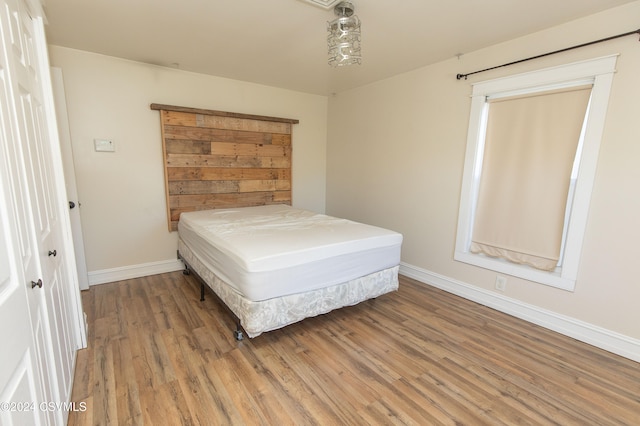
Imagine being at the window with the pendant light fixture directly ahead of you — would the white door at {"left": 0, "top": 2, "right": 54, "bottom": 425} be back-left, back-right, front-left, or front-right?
front-left

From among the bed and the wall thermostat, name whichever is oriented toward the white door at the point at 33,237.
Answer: the wall thermostat

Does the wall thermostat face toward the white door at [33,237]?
yes

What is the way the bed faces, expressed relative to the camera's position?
facing the viewer and to the right of the viewer

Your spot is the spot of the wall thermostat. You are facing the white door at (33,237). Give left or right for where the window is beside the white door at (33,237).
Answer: left

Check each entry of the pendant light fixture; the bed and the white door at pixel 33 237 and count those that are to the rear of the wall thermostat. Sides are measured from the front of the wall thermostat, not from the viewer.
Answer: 0

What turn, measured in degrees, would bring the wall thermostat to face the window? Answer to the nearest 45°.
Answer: approximately 45° to its left

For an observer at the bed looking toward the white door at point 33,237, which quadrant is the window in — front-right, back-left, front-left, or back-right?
back-left

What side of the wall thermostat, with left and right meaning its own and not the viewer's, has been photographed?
front

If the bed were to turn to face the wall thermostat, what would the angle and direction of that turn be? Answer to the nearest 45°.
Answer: approximately 180°

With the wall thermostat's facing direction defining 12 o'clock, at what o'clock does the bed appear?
The bed is roughly at 11 o'clock from the wall thermostat.

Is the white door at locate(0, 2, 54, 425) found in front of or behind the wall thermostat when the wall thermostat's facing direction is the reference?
in front

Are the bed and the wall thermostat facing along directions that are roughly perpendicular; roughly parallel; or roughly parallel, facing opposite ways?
roughly parallel

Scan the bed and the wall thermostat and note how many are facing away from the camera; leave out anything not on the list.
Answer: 0
